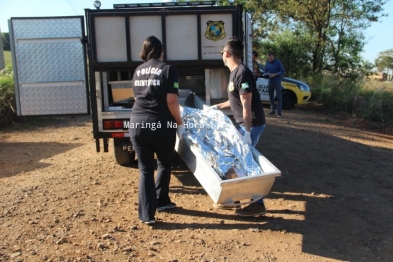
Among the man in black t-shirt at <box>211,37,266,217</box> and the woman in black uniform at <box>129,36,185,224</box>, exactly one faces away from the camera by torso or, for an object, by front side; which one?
the woman in black uniform

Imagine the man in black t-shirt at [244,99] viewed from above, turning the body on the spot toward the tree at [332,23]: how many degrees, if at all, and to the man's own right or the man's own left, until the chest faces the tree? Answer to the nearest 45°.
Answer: approximately 90° to the man's own right

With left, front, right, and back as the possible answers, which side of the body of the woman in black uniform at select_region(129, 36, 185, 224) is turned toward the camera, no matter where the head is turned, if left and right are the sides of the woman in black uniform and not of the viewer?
back

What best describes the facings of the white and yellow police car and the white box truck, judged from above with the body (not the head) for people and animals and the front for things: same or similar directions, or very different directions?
very different directions

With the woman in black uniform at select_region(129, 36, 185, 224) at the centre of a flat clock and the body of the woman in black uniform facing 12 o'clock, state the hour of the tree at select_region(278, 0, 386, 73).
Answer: The tree is roughly at 1 o'clock from the woman in black uniform.

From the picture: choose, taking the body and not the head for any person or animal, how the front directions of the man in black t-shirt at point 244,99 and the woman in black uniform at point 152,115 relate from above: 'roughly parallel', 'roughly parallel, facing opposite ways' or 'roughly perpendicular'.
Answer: roughly perpendicular

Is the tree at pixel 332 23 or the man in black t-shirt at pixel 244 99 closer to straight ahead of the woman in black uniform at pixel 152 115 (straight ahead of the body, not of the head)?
the tree

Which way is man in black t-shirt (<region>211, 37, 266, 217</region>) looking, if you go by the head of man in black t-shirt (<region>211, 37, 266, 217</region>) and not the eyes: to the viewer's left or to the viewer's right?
to the viewer's left

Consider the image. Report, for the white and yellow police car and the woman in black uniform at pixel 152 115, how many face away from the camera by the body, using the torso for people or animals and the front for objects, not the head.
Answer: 1

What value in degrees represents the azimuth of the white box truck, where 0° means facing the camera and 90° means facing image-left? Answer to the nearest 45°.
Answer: approximately 180°

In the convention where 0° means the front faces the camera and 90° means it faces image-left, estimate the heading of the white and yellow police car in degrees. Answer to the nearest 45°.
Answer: approximately 315°

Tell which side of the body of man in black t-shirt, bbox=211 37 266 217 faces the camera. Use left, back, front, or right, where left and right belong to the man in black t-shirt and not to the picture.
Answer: left
